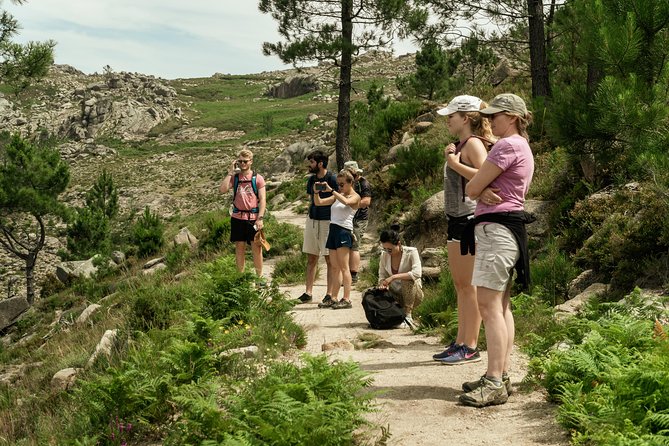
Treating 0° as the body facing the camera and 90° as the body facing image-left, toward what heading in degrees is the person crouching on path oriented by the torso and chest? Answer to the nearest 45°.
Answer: approximately 45°

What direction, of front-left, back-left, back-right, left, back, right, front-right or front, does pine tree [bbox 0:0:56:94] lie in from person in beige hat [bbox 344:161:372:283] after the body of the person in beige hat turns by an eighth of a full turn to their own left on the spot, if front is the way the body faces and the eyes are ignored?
back-right

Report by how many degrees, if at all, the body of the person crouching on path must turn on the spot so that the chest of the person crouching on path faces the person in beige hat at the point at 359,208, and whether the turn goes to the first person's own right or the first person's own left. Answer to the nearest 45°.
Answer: approximately 135° to the first person's own right

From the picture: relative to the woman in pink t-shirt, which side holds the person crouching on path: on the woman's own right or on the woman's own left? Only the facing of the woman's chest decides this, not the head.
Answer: on the woman's own right

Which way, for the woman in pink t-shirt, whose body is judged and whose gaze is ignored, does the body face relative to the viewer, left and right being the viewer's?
facing to the left of the viewer

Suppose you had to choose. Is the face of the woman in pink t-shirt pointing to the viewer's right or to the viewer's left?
to the viewer's left

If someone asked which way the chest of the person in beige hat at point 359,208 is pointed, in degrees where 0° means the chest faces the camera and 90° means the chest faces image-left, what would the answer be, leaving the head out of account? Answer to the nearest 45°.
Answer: approximately 45°

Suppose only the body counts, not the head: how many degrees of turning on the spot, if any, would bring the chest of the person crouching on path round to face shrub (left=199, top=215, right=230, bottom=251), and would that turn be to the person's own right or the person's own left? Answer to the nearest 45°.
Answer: approximately 90° to the person's own right

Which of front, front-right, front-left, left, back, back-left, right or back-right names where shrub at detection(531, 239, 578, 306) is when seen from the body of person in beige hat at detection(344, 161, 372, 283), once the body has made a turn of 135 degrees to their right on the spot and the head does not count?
back-right

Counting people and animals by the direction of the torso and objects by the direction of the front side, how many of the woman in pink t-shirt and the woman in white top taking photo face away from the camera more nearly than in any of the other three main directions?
0

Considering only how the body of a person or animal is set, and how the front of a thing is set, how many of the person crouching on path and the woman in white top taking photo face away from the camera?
0

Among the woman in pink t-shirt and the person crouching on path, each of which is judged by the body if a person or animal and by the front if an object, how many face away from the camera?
0
